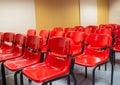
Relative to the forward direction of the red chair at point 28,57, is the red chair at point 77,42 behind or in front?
behind

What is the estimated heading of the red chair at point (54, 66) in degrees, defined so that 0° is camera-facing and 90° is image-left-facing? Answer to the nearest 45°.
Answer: approximately 45°

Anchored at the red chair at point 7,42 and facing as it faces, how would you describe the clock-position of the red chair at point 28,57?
the red chair at point 28,57 is roughly at 10 o'clock from the red chair at point 7,42.

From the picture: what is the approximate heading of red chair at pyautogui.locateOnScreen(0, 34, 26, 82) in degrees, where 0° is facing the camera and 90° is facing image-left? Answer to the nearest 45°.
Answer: approximately 45°

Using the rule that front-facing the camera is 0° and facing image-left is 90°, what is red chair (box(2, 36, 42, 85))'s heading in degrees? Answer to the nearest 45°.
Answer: approximately 45°

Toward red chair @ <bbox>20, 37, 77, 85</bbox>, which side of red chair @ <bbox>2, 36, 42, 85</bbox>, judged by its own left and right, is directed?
left

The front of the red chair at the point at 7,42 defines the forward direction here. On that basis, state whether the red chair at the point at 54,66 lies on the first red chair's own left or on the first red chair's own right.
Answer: on the first red chair's own left

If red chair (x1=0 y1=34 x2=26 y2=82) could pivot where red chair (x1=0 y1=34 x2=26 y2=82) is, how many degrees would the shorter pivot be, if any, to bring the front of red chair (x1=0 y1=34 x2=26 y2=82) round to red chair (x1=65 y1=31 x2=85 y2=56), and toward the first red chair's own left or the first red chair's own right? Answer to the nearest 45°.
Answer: approximately 135° to the first red chair's own left

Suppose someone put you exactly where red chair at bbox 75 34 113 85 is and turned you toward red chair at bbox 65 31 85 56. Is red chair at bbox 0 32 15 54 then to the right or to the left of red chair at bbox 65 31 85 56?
left

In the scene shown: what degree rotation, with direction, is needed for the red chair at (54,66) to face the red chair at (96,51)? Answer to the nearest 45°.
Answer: approximately 180°
